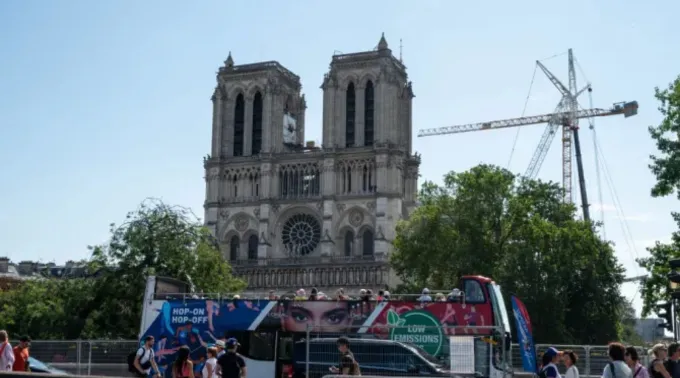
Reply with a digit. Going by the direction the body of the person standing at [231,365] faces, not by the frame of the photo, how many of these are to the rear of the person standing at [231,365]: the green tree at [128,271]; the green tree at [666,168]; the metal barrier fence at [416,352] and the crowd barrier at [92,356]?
0

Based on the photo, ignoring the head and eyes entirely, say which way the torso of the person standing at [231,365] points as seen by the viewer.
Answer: away from the camera

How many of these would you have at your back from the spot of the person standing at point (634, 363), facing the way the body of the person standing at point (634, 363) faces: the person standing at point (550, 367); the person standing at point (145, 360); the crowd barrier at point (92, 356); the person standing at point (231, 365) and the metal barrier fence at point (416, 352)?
0

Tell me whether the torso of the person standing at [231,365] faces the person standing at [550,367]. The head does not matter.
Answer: no

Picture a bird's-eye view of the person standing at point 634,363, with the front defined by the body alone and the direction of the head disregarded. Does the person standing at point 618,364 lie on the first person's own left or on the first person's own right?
on the first person's own left

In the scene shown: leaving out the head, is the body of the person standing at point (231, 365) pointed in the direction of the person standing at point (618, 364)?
no

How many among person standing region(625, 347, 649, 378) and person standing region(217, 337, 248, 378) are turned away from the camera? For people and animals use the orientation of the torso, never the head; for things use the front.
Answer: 1
